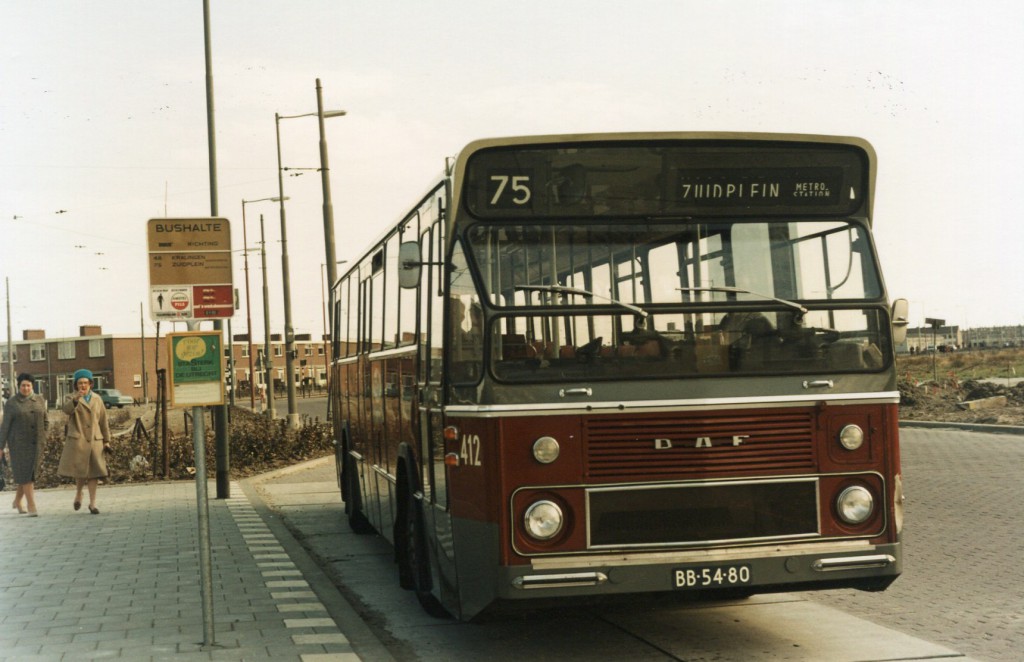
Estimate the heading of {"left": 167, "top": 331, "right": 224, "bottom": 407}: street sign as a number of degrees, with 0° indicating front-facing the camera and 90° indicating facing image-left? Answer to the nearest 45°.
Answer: approximately 0°

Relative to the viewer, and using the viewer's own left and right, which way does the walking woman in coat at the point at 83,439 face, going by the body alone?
facing the viewer

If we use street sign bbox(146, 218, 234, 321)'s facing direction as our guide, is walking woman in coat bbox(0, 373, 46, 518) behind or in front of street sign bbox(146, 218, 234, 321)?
behind

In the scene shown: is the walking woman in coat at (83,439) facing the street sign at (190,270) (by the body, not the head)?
yes

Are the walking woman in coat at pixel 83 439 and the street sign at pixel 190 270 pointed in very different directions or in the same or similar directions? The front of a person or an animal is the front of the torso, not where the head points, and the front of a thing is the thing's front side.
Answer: same or similar directions

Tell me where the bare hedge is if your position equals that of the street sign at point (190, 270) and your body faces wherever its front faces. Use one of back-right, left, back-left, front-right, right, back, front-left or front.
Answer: back

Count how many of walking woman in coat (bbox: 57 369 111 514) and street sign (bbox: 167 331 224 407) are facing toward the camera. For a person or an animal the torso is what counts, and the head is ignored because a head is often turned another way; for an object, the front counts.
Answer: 2

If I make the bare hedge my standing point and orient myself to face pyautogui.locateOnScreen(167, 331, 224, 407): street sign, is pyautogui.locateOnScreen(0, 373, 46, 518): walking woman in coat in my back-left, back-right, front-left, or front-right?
front-right

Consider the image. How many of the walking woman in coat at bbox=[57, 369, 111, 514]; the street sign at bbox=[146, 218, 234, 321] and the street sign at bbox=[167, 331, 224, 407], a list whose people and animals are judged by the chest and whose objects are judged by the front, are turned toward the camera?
3

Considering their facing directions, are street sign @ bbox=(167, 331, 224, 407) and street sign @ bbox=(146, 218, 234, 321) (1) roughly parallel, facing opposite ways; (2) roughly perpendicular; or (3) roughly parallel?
roughly parallel

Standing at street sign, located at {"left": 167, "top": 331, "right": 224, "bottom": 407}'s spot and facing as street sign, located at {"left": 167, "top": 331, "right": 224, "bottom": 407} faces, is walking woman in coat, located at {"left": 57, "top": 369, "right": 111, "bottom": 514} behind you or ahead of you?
behind

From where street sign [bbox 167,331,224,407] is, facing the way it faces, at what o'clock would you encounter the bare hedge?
The bare hedge is roughly at 6 o'clock from the street sign.

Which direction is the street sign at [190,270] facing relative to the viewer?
toward the camera
